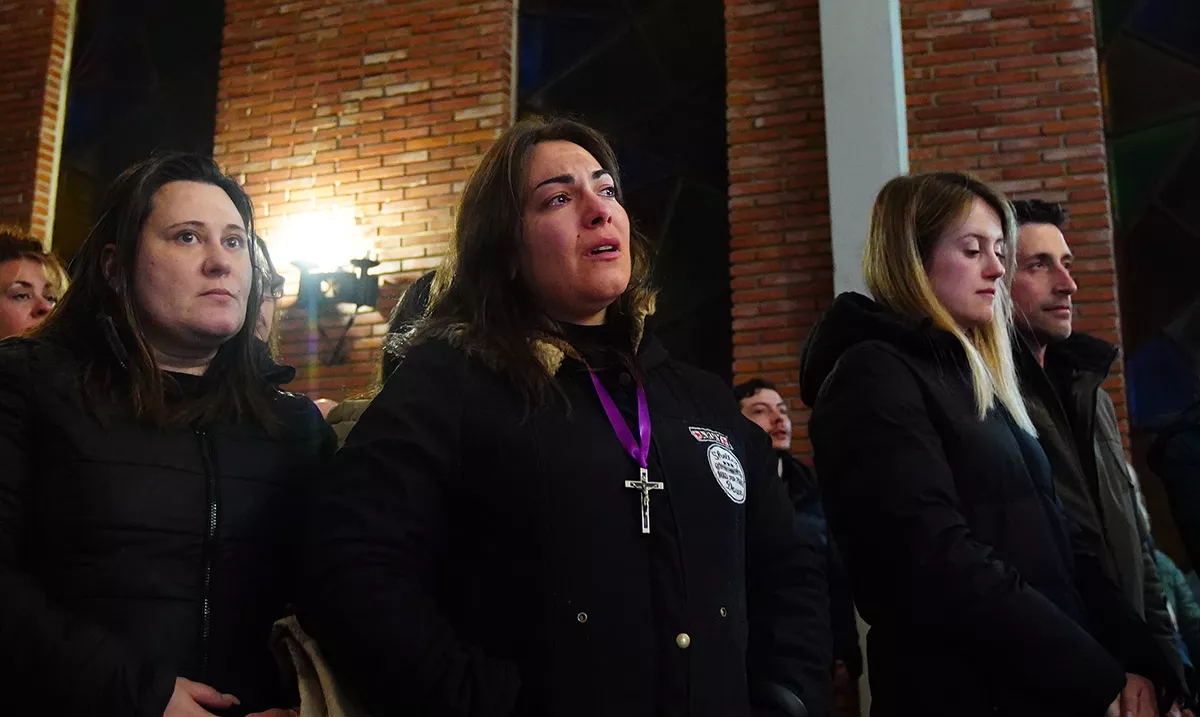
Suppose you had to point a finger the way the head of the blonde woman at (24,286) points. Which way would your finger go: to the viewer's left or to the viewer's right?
to the viewer's right

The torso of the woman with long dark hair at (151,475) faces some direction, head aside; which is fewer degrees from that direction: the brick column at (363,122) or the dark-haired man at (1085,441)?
the dark-haired man

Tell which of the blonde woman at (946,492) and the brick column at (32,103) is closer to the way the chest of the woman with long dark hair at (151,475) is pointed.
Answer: the blonde woman

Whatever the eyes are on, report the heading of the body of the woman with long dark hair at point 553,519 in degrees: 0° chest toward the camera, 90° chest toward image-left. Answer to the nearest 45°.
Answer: approximately 315°

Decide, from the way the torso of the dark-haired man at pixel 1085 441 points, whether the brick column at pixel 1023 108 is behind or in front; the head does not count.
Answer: behind

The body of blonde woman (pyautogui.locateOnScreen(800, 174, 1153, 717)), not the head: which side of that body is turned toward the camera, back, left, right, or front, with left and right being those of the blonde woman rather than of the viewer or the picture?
right

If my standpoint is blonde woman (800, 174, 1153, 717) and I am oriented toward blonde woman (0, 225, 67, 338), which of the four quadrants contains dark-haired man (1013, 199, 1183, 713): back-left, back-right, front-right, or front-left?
back-right

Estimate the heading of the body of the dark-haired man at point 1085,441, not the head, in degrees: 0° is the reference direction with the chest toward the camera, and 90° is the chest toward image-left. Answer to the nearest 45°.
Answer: approximately 315°

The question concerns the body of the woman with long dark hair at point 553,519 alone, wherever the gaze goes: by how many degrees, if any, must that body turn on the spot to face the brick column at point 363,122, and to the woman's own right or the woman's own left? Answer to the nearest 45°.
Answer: approximately 135° to the woman's own left

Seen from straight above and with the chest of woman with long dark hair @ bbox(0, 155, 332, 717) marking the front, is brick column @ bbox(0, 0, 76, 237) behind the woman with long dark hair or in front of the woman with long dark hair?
behind
